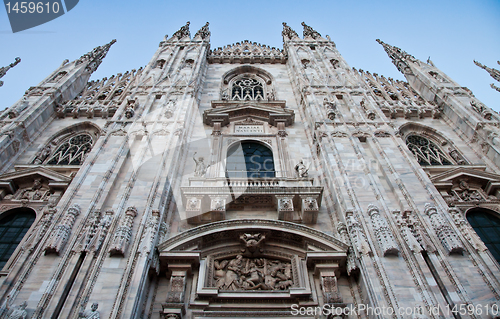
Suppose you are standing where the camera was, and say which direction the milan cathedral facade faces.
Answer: facing the viewer
